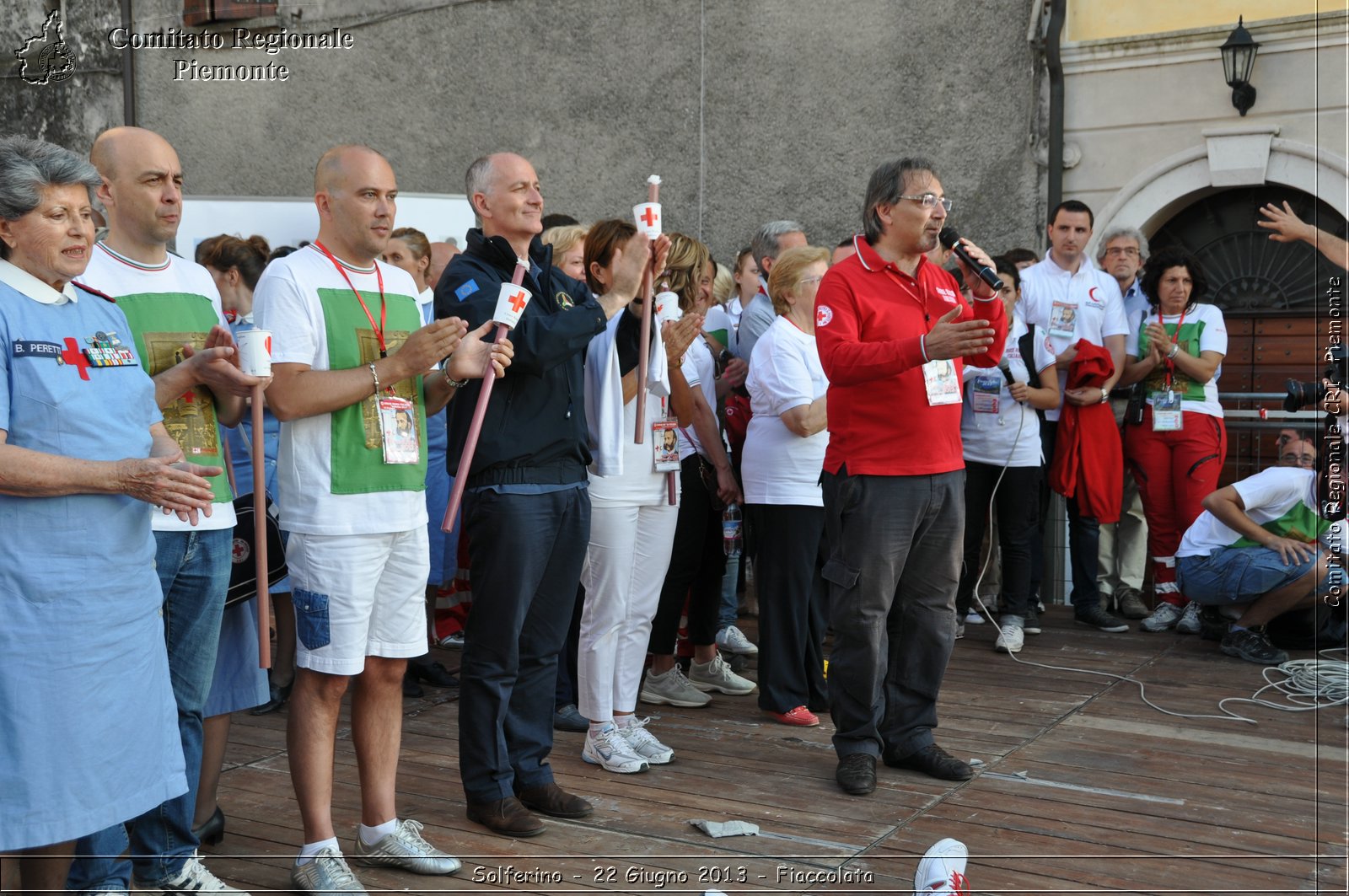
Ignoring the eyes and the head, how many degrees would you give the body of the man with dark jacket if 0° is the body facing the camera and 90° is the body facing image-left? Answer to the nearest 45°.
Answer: approximately 315°

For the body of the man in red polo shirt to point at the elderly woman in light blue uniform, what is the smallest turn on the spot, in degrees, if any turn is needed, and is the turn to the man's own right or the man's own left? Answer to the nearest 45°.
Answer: approximately 90° to the man's own right

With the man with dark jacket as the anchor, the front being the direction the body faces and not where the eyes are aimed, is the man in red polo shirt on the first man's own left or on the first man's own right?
on the first man's own left

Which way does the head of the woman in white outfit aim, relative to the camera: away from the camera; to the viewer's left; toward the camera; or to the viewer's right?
to the viewer's right

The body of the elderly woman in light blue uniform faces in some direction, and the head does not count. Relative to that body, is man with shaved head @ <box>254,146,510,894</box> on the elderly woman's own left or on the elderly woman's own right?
on the elderly woman's own left

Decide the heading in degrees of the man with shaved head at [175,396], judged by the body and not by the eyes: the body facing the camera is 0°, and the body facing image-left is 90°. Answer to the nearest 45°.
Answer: approximately 315°

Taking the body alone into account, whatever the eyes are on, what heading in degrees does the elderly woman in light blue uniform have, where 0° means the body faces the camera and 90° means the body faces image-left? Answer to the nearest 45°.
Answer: approximately 315°

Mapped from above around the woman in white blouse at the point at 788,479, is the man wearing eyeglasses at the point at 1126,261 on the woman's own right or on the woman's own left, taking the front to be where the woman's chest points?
on the woman's own left

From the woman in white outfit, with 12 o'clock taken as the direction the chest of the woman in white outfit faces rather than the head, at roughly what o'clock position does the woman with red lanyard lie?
The woman with red lanyard is roughly at 9 o'clock from the woman in white outfit.
